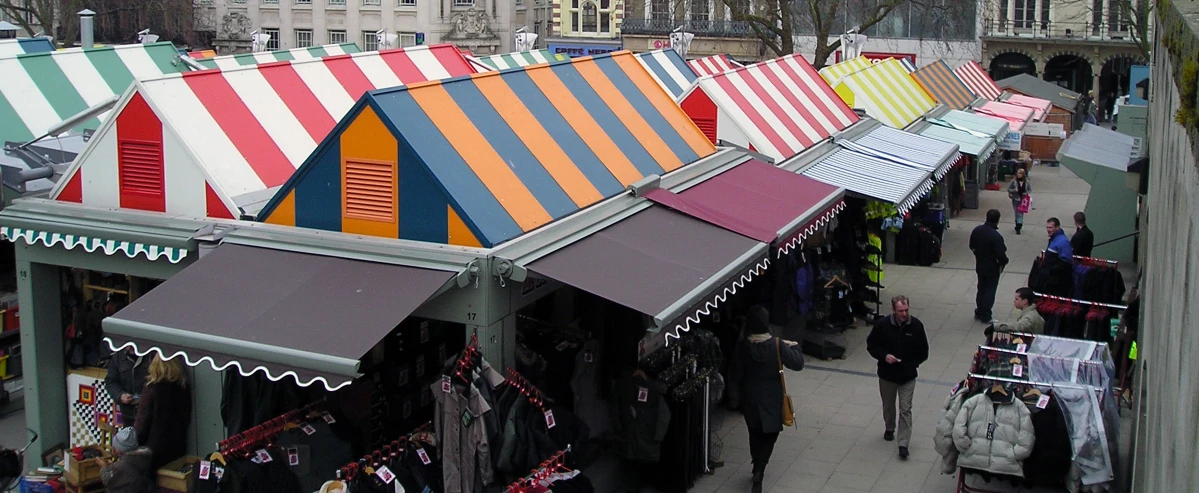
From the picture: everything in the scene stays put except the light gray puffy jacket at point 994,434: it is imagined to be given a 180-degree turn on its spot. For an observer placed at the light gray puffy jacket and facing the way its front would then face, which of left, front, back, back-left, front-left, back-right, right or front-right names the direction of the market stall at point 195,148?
left

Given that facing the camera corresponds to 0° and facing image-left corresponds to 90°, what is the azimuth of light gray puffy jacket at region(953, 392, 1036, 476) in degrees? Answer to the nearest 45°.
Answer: approximately 0°

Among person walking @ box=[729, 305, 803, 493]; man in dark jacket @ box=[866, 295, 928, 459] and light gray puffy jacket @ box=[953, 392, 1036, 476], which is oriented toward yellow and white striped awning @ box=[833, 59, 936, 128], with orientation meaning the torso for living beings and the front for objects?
the person walking

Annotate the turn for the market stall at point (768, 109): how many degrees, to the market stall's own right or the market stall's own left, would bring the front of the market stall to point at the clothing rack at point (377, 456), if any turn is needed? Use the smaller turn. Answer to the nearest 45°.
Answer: approximately 45° to the market stall's own right

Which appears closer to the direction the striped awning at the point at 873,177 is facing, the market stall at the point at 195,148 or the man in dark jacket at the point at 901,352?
the man in dark jacket

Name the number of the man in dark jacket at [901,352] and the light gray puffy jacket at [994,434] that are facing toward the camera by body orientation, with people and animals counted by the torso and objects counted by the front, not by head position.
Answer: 2

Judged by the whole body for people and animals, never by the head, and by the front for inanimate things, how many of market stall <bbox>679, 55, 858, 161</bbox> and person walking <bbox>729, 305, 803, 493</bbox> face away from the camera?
1

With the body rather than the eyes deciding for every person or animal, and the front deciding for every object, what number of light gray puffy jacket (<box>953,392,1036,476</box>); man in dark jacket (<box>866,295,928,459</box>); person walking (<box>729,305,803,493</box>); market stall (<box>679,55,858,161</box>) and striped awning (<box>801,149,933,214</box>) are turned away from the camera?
1

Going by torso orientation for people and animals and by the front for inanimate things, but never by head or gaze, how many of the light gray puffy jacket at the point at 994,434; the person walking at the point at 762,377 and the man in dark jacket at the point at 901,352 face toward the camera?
2

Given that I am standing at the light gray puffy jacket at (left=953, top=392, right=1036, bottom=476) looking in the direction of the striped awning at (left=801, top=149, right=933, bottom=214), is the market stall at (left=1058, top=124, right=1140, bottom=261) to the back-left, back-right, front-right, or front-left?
front-right

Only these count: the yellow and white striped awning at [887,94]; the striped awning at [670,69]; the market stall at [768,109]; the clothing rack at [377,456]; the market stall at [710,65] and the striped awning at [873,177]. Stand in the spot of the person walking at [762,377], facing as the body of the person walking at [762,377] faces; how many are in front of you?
5

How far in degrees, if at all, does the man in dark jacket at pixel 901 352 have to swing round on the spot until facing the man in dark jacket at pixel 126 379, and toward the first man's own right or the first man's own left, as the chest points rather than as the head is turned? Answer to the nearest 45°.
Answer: approximately 90° to the first man's own right

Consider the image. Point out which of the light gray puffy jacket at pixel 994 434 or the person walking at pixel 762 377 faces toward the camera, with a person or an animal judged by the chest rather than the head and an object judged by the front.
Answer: the light gray puffy jacket

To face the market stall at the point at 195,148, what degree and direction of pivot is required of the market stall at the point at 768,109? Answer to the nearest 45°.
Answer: approximately 90° to its right

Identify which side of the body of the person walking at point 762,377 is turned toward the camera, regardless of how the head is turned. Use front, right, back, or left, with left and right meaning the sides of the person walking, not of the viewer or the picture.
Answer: back

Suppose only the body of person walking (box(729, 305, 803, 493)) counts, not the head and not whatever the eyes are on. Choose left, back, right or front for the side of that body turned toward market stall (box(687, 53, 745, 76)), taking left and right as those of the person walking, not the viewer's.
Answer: front

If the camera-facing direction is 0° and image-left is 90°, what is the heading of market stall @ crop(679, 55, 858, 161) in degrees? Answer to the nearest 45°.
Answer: approximately 315°

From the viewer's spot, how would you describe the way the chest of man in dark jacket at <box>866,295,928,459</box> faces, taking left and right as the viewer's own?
facing the viewer

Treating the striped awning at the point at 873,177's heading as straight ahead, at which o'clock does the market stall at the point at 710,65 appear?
The market stall is roughly at 7 o'clock from the striped awning.

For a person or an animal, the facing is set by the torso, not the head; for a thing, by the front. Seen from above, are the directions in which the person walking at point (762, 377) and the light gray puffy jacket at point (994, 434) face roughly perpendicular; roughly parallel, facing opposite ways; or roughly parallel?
roughly parallel, facing opposite ways

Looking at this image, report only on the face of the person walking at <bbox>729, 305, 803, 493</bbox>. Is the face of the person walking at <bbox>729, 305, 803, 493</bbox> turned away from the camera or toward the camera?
away from the camera

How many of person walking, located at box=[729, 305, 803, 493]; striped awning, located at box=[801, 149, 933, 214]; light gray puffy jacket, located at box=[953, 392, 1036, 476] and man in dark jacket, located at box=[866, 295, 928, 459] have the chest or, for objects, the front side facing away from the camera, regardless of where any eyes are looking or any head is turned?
1

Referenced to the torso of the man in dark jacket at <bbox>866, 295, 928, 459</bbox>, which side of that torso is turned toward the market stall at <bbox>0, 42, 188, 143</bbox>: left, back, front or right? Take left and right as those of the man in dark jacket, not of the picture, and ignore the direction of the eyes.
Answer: right
